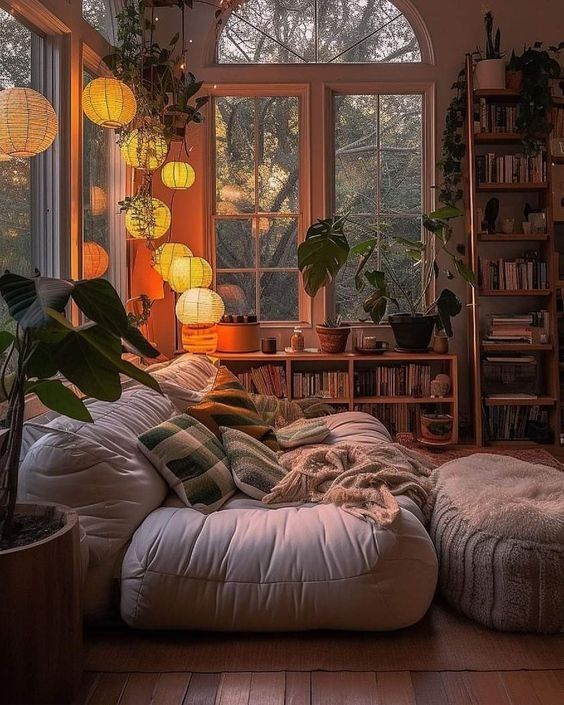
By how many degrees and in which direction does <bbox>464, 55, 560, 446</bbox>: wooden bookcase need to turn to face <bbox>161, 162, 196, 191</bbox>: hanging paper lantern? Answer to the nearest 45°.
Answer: approximately 45° to its right

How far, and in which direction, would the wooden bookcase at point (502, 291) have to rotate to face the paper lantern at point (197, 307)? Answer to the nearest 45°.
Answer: approximately 45° to its right

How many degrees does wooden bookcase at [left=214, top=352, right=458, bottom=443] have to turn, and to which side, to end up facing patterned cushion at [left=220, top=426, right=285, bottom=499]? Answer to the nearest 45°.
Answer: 0° — it already faces it

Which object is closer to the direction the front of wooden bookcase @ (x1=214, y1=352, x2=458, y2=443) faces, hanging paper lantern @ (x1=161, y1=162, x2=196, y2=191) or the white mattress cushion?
the white mattress cushion

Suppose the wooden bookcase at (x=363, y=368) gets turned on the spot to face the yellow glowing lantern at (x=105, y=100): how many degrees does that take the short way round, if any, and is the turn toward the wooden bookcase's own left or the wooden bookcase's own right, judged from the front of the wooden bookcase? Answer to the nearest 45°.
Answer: approximately 45° to the wooden bookcase's own right

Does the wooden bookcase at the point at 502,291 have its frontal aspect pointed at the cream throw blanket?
yes

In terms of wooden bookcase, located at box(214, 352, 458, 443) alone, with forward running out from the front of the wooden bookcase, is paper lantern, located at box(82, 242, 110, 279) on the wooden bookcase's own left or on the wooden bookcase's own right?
on the wooden bookcase's own right

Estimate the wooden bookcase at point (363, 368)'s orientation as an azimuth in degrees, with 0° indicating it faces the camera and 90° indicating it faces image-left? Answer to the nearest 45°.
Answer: approximately 0°
